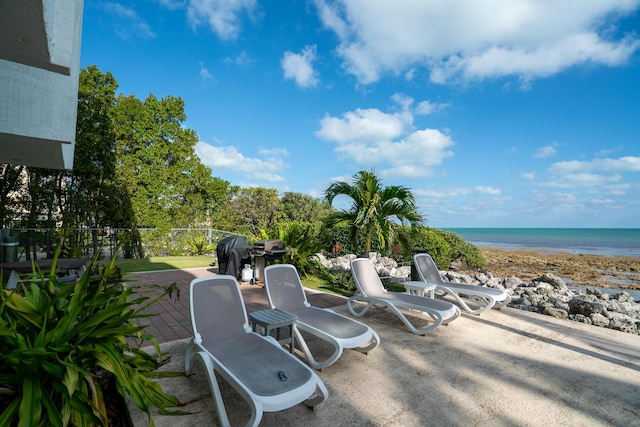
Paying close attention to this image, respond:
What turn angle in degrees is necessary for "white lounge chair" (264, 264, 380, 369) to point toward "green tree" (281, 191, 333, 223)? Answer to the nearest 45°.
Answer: approximately 135° to its left

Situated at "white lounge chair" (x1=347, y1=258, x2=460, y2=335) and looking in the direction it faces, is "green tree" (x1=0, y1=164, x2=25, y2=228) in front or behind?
behind

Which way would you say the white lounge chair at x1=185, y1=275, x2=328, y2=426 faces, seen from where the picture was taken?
facing the viewer and to the right of the viewer

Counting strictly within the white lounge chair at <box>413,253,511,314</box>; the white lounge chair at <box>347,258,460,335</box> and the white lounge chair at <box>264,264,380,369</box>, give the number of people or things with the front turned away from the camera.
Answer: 0

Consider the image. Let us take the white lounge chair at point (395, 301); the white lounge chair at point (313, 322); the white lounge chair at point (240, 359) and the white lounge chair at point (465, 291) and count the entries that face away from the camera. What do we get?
0

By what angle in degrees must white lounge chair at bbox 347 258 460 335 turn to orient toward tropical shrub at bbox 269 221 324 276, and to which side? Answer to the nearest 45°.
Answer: approximately 180°

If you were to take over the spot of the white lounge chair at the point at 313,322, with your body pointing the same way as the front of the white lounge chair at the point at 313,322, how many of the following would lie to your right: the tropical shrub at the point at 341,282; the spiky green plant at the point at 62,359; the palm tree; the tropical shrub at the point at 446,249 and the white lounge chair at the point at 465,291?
1

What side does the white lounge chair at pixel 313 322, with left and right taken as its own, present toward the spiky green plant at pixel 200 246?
back

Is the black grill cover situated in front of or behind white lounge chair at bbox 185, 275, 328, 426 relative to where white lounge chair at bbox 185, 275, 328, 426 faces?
behind

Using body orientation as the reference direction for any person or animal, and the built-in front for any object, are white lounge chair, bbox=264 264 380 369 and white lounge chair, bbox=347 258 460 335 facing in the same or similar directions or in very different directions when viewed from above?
same or similar directions

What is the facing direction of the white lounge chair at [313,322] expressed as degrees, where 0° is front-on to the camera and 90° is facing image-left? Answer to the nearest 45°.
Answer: approximately 315°

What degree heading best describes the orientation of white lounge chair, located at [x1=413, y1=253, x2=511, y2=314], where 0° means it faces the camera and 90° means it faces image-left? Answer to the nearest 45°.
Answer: approximately 315°

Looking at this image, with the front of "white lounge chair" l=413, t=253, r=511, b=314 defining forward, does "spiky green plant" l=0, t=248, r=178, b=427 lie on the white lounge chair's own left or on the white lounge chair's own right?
on the white lounge chair's own right

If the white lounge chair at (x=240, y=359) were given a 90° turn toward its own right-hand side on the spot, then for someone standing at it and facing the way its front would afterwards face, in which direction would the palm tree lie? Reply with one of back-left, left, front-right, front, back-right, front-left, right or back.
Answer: back

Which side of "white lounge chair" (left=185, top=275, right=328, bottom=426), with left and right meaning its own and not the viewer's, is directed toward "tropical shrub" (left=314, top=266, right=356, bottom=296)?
left

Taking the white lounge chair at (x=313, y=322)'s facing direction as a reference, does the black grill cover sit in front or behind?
behind

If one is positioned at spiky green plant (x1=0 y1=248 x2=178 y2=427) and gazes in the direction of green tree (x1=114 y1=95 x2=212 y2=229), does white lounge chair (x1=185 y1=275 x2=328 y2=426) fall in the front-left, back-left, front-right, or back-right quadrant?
front-right
